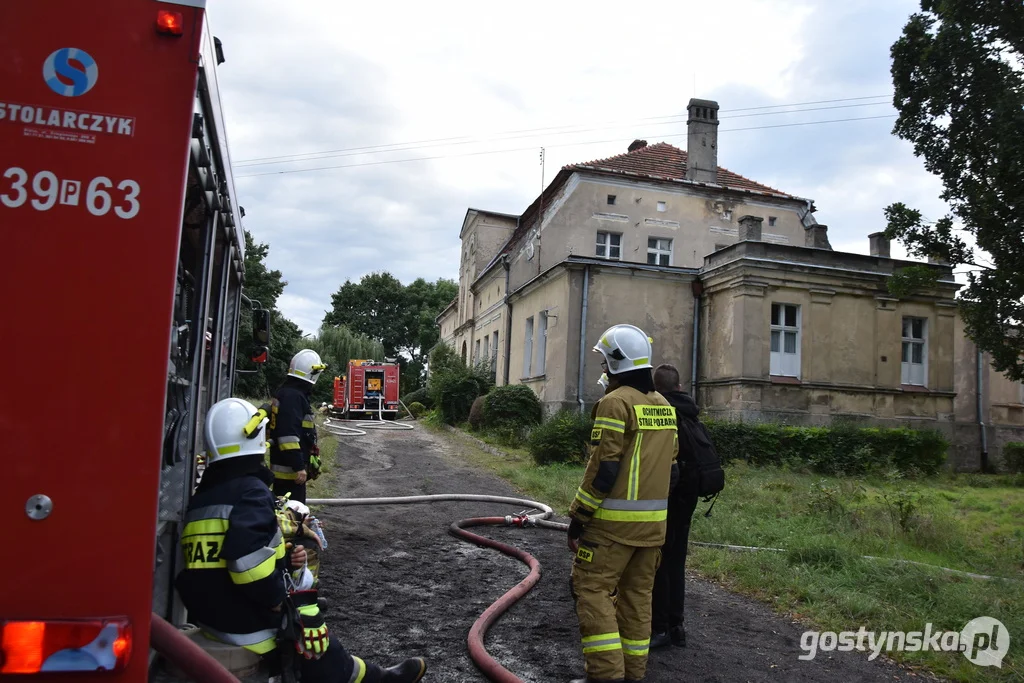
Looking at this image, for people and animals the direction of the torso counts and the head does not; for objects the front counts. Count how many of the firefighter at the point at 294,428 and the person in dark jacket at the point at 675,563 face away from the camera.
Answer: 0

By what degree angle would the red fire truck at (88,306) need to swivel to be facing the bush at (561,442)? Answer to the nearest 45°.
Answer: approximately 45° to its right

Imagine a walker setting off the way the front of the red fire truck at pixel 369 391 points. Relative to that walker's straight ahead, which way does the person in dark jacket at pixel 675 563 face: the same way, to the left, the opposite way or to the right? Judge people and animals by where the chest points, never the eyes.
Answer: to the left

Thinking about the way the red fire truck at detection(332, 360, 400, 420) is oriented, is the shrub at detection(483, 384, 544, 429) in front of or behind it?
behind

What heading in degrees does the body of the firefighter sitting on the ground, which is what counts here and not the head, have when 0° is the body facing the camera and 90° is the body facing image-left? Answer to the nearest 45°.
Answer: approximately 225°

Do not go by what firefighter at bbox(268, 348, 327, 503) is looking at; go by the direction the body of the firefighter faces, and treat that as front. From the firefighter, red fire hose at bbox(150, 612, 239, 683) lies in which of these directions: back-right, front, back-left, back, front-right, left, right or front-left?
right

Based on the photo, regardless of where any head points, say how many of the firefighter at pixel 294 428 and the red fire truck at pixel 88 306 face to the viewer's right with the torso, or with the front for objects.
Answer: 1

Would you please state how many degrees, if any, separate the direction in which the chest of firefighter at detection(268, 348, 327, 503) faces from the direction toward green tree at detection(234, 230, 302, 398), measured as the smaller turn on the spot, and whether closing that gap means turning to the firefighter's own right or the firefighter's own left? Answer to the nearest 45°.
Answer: approximately 90° to the firefighter's own left

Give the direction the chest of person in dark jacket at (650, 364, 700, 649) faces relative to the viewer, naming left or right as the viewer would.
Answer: facing to the left of the viewer

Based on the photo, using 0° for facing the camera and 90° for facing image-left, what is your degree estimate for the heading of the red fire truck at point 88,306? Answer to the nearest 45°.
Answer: approximately 180°

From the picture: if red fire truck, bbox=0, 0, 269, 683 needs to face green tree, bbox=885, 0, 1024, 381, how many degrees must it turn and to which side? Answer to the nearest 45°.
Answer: approximately 90° to its right

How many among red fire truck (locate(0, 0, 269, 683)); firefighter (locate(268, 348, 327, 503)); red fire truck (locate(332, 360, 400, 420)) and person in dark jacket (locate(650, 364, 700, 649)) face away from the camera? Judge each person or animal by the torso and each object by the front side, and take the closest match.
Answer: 2

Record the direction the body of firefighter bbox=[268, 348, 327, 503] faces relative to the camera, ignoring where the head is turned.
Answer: to the viewer's right

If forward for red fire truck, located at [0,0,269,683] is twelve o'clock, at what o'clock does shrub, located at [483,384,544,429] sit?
The shrub is roughly at 1 o'clock from the red fire truck.
